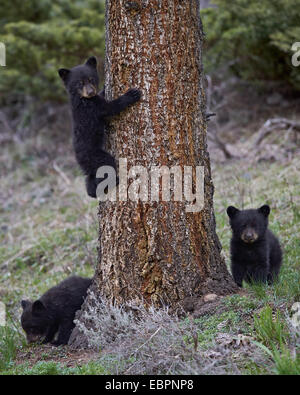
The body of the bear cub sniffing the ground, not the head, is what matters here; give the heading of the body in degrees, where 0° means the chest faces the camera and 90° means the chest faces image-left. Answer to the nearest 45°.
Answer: approximately 45°

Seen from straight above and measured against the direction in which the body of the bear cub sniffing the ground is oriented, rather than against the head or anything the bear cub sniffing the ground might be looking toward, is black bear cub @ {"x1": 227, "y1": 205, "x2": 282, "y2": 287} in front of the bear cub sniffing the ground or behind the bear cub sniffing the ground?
behind

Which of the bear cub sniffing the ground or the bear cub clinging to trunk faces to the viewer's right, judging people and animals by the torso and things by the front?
the bear cub clinging to trunk

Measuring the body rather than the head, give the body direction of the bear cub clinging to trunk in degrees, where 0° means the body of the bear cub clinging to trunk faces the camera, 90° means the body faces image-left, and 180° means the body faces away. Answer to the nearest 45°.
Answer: approximately 270°

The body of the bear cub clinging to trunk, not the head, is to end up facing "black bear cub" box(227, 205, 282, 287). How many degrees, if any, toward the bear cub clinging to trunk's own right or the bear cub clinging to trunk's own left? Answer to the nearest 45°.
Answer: approximately 45° to the bear cub clinging to trunk's own left
